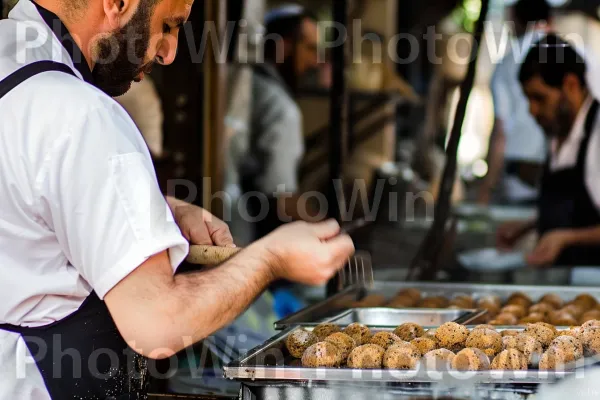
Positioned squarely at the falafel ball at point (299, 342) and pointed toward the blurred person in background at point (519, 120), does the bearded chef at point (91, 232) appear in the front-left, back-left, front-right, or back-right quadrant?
back-left

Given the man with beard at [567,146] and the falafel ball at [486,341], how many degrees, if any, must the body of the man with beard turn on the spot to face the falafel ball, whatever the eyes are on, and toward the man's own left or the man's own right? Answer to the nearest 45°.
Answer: approximately 45° to the man's own left

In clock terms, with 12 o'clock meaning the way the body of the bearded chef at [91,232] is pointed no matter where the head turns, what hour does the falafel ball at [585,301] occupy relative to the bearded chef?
The falafel ball is roughly at 11 o'clock from the bearded chef.

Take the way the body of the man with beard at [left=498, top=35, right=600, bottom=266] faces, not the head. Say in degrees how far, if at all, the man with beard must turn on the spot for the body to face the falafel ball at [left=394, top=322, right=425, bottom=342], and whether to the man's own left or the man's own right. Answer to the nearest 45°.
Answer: approximately 45° to the man's own left

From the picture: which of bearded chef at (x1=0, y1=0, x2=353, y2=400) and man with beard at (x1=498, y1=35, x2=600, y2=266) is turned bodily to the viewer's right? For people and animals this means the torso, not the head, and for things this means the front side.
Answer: the bearded chef

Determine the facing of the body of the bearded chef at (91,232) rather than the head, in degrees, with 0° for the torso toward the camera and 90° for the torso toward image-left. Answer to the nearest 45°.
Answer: approximately 270°

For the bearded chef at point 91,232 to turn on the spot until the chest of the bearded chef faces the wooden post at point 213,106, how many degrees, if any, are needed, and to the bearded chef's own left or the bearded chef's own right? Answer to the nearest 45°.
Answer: approximately 90° to the bearded chef's own left

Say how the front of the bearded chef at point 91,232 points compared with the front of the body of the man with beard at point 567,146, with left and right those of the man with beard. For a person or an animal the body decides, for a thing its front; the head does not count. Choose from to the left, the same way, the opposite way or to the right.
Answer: the opposite way
